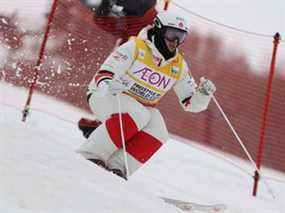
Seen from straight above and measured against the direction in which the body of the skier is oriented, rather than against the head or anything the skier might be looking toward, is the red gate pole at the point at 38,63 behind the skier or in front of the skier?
behind

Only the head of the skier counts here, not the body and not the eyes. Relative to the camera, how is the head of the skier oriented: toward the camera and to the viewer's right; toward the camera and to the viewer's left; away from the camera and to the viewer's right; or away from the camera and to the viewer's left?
toward the camera and to the viewer's right

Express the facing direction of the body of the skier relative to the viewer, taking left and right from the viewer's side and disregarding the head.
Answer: facing the viewer and to the right of the viewer
